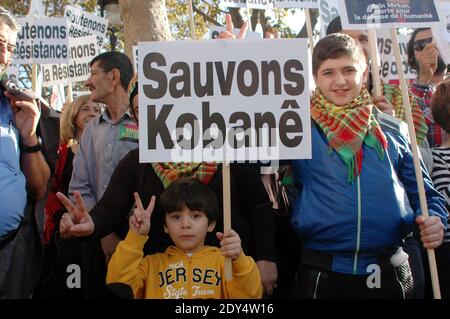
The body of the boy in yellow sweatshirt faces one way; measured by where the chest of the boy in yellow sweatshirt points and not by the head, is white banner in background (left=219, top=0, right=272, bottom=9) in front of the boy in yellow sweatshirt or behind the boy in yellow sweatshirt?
behind

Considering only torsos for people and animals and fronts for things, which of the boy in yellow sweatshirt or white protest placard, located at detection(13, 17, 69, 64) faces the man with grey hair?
the white protest placard

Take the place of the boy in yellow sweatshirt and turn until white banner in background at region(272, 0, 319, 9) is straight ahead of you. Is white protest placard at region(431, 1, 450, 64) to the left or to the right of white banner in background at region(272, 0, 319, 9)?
right

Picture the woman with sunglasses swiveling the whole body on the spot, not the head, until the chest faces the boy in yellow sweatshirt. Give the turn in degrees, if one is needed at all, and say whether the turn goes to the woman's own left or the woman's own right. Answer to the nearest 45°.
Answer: approximately 45° to the woman's own right

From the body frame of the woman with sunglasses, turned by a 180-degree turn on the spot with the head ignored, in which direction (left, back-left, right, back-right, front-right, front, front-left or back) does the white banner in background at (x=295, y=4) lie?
front-left

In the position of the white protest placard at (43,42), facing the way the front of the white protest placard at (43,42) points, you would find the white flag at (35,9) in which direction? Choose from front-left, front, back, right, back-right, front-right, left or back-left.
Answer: back

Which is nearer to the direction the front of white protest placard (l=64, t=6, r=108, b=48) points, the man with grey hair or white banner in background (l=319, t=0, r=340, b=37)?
the man with grey hair

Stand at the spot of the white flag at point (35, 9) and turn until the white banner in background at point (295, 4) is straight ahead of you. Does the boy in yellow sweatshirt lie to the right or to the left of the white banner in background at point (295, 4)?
right

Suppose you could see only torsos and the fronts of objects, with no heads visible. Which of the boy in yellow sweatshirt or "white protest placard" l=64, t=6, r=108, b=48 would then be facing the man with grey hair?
the white protest placard

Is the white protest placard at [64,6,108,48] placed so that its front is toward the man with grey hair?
yes
